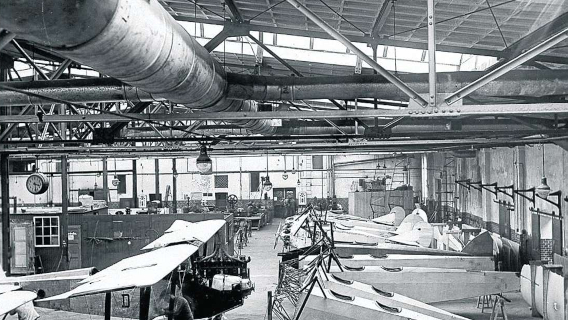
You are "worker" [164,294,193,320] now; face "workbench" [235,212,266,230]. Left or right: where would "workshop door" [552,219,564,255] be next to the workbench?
right

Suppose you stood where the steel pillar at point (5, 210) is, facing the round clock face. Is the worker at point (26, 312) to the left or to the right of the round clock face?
right

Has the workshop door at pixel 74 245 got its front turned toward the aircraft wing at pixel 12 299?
yes

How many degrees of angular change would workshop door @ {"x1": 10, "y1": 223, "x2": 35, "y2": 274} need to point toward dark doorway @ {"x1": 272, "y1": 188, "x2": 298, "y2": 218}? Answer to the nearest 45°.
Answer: approximately 135° to its left

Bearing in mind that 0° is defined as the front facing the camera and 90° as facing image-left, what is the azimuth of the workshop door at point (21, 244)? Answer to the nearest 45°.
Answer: approximately 0°

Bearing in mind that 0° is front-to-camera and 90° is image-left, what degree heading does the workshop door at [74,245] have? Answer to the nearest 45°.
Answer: approximately 0°
